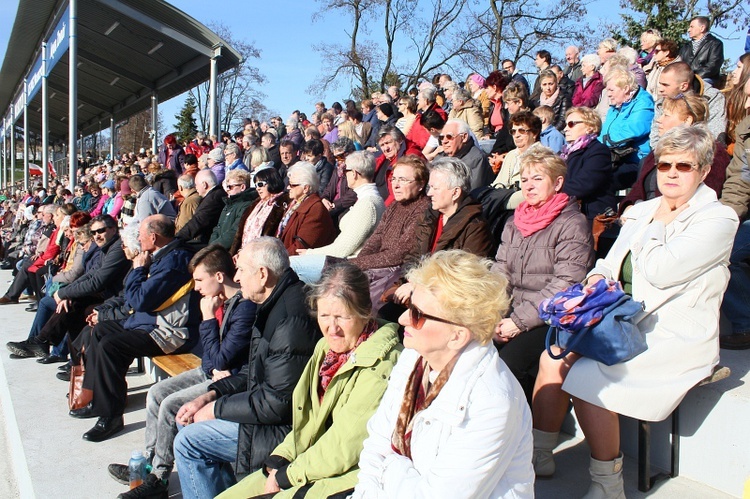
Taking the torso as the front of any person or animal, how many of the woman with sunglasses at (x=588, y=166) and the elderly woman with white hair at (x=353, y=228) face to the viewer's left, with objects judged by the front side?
2

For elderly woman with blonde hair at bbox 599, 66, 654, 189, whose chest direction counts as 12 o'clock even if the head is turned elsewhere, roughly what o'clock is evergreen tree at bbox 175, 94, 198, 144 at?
The evergreen tree is roughly at 3 o'clock from the elderly woman with blonde hair.

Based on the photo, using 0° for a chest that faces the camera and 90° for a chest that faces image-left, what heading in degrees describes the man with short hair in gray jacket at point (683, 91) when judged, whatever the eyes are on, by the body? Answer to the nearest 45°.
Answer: approximately 45°

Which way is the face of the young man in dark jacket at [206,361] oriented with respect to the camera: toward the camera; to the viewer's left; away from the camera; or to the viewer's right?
to the viewer's left

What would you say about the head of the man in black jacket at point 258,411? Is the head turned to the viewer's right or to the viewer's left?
to the viewer's left

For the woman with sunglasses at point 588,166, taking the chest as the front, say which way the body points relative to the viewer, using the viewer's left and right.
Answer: facing to the left of the viewer

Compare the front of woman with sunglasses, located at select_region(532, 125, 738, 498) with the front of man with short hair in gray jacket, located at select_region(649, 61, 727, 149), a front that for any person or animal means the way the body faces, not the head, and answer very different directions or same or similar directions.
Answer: same or similar directions

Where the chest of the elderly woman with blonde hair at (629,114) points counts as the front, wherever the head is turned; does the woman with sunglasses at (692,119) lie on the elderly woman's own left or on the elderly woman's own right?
on the elderly woman's own left

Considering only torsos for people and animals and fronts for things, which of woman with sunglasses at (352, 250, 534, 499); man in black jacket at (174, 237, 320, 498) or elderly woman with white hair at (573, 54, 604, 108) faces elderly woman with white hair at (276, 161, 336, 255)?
elderly woman with white hair at (573, 54, 604, 108)

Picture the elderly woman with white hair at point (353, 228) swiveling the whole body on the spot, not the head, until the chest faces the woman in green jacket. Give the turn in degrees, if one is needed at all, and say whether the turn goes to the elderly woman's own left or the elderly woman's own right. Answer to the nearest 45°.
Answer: approximately 90° to the elderly woman's own left

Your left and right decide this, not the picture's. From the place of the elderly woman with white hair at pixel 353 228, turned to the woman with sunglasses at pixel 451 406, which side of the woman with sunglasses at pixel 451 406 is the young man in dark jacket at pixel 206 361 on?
right

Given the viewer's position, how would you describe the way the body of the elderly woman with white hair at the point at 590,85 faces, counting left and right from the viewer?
facing the viewer and to the left of the viewer

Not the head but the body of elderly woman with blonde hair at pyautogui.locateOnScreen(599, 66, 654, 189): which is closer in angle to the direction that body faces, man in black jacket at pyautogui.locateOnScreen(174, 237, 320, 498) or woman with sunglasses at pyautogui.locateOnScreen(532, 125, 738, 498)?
the man in black jacket

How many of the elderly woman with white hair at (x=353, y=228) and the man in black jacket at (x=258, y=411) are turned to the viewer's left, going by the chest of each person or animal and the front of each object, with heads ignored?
2

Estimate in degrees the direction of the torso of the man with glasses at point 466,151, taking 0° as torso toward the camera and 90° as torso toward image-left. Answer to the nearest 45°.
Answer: approximately 45°

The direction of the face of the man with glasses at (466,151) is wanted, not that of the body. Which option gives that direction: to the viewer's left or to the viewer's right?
to the viewer's left

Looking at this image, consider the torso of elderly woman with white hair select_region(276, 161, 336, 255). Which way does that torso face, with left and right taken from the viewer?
facing to the left of the viewer
